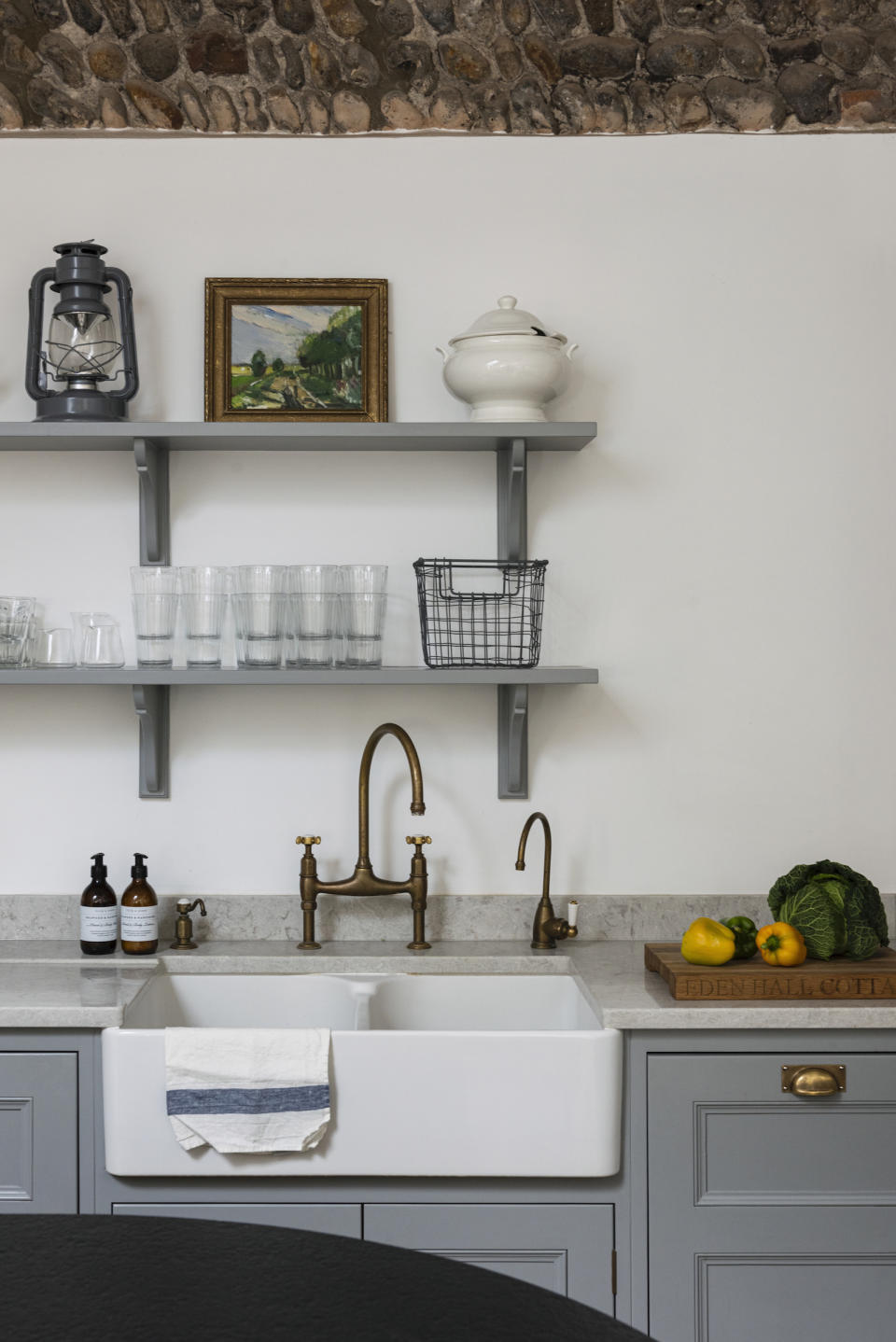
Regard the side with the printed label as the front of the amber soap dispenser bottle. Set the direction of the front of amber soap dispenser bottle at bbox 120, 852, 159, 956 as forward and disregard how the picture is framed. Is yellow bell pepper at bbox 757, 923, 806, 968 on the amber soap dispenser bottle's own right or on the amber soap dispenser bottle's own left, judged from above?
on the amber soap dispenser bottle's own left

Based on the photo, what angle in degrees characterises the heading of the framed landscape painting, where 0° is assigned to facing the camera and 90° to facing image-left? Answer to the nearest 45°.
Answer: approximately 0°

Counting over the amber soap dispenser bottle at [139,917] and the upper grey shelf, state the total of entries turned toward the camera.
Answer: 2
